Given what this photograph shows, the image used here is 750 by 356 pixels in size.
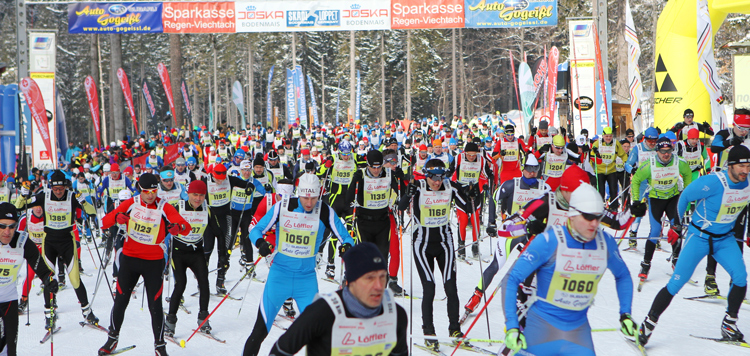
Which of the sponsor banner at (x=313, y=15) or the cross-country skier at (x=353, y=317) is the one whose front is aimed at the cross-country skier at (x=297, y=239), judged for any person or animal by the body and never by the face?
the sponsor banner

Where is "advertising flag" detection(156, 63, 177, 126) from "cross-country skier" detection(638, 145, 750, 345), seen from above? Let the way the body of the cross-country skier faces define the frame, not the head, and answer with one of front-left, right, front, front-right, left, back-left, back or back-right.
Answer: back

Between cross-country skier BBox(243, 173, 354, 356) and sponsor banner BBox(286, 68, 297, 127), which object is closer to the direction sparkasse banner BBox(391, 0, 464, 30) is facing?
the cross-country skier

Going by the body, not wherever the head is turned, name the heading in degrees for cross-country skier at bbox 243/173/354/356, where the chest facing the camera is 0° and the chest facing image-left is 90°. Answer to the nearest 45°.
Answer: approximately 0°

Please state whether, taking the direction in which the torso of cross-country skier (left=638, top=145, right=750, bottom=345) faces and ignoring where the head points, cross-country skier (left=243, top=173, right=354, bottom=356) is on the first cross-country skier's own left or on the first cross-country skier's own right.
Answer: on the first cross-country skier's own right

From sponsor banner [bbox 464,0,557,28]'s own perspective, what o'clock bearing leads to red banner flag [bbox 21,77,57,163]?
The red banner flag is roughly at 2 o'clock from the sponsor banner.
